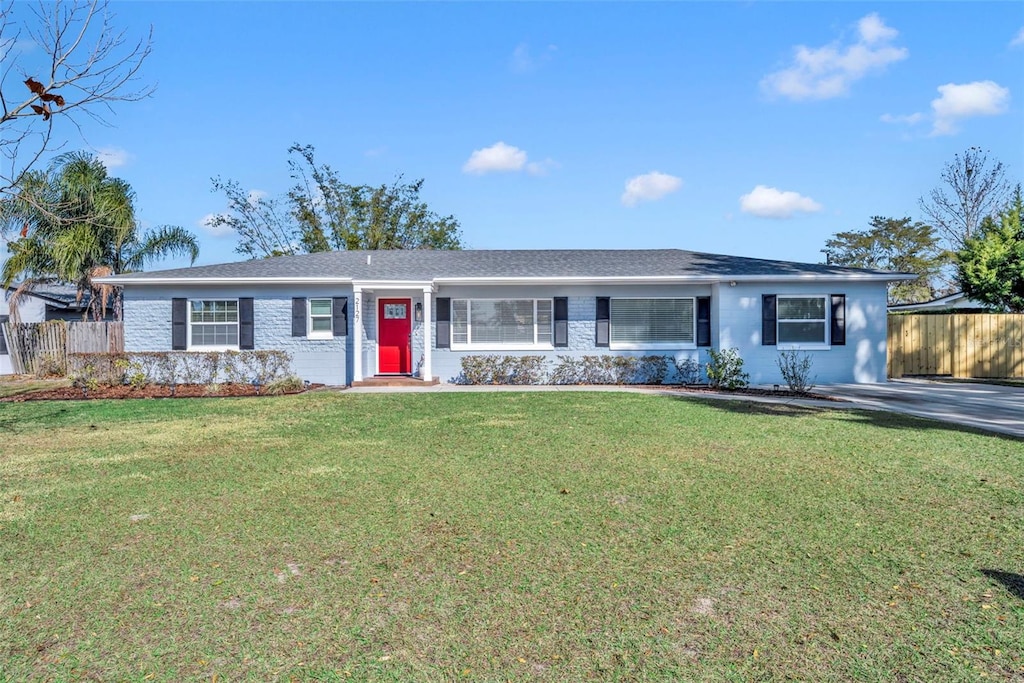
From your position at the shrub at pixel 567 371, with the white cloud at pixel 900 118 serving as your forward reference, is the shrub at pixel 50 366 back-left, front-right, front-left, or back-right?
back-left

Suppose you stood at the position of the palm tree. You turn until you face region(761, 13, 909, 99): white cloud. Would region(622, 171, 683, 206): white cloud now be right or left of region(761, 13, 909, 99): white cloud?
left

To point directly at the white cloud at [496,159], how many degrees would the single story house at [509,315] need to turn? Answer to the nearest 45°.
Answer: approximately 180°

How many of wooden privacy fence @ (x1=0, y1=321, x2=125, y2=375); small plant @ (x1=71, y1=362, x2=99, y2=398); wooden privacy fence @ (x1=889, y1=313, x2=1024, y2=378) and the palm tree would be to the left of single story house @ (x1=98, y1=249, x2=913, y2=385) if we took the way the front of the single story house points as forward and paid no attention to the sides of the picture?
1

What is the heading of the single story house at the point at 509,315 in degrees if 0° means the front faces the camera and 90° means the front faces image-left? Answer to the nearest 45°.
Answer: approximately 0°

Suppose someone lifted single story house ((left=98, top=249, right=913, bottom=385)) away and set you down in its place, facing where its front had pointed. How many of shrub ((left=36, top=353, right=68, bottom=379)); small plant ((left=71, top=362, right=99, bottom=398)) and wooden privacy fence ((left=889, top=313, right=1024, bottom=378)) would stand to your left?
1

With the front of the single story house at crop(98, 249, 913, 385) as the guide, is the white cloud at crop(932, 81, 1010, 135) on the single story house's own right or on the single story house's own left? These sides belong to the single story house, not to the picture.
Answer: on the single story house's own left

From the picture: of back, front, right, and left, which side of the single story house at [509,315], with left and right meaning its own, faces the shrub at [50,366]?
right

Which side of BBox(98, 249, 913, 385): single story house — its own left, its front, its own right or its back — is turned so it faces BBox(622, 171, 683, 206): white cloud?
back

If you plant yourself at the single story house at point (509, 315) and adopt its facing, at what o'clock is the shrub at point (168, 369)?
The shrub is roughly at 3 o'clock from the single story house.

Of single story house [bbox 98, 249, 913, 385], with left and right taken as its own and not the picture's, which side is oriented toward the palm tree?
right
